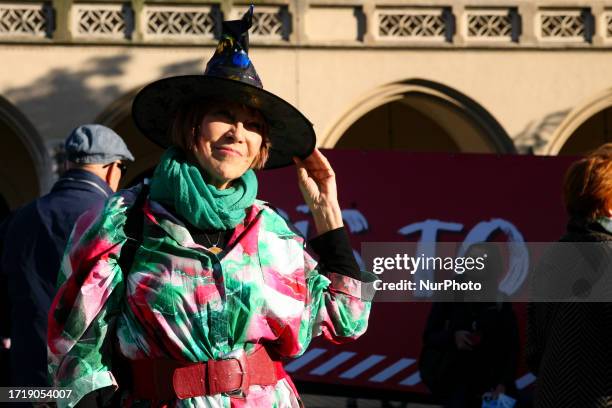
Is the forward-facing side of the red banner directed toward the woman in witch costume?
yes

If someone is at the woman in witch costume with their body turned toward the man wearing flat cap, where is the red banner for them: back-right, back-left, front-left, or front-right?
front-right

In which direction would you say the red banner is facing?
toward the camera

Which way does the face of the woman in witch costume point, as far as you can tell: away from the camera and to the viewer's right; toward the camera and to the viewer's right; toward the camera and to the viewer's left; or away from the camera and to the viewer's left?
toward the camera and to the viewer's right

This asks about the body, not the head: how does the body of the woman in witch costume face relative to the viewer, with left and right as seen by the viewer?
facing the viewer

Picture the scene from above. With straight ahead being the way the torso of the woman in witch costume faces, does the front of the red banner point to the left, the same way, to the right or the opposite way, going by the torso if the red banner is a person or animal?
the same way

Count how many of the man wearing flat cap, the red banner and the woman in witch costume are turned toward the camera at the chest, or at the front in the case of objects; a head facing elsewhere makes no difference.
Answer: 2

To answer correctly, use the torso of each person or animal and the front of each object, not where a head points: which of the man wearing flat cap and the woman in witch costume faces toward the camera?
the woman in witch costume

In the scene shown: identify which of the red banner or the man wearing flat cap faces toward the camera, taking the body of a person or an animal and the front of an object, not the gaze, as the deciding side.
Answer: the red banner

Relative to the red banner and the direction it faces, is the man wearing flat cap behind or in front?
in front

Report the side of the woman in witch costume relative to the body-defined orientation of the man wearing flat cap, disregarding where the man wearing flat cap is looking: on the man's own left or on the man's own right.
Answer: on the man's own right

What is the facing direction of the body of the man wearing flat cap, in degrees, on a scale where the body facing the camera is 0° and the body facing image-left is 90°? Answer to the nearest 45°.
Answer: approximately 225°

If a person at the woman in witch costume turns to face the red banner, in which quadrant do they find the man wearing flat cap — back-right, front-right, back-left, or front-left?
front-left
